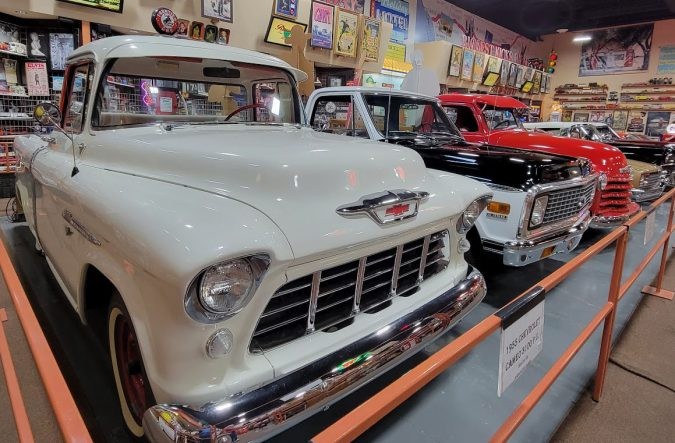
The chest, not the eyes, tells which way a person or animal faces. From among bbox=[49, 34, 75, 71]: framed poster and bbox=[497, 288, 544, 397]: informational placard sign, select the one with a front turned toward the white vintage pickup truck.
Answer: the framed poster

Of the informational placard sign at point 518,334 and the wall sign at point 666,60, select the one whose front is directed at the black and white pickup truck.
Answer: the wall sign

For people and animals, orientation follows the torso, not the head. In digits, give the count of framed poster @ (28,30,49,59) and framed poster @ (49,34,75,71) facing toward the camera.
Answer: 2

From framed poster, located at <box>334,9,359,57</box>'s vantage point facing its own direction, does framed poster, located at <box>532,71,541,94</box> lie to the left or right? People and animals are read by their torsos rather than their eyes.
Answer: on its left

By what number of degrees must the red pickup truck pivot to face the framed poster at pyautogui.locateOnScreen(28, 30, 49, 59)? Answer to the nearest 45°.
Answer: approximately 135° to its right

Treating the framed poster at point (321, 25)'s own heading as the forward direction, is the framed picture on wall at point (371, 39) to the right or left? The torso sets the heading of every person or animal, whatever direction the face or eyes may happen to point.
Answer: on its left

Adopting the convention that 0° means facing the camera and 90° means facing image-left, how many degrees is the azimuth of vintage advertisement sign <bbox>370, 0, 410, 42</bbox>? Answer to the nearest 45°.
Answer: approximately 315°

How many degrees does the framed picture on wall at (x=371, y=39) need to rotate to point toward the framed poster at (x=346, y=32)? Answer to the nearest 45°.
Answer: approximately 90° to its right

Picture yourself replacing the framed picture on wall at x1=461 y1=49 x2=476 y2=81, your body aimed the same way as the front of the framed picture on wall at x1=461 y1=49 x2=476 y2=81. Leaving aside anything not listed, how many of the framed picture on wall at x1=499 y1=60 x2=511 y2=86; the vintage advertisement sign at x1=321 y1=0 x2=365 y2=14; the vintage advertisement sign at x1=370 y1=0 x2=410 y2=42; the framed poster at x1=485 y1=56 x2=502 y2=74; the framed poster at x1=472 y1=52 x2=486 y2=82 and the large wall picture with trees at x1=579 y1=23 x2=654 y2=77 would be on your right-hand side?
2
